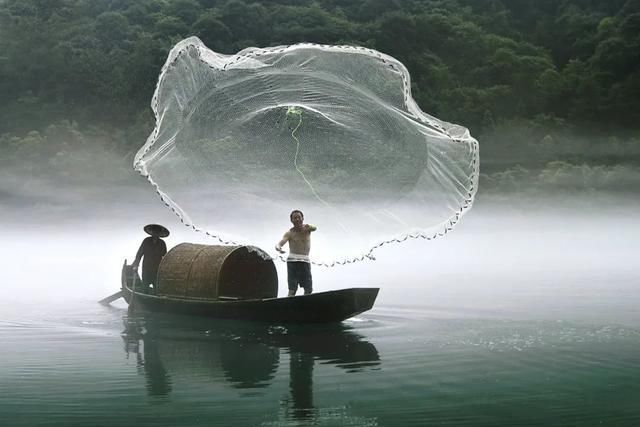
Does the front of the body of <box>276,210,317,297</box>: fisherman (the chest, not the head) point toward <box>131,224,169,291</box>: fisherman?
no

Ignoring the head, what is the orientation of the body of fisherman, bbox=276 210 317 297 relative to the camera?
toward the camera
